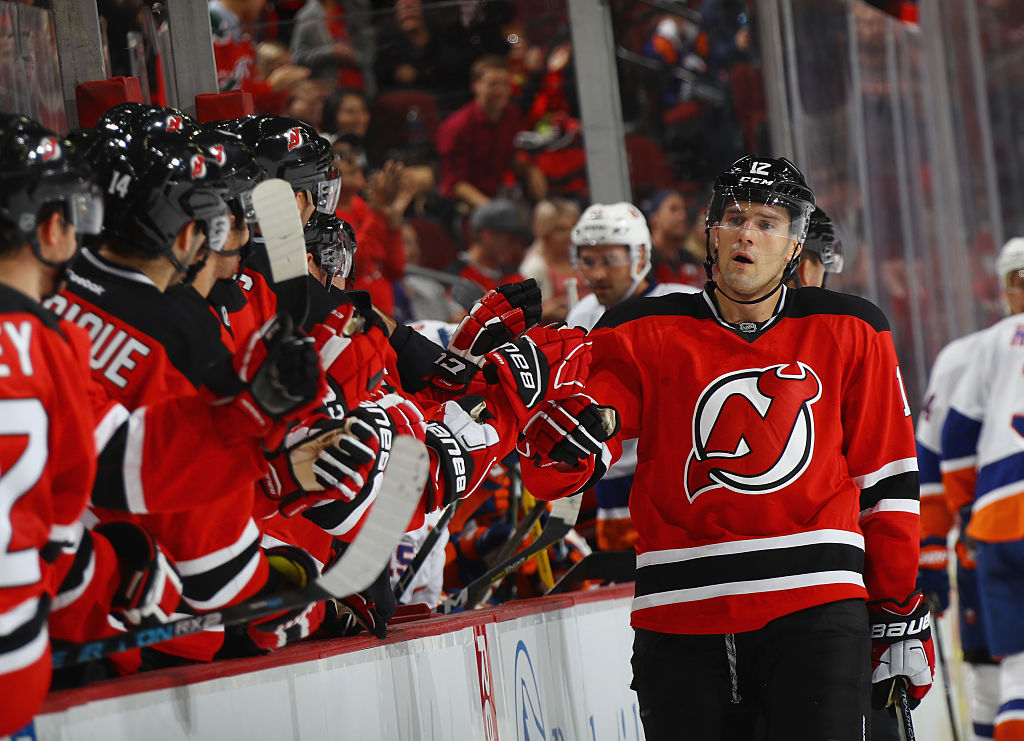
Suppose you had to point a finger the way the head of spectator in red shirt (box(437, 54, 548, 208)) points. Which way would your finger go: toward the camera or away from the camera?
toward the camera

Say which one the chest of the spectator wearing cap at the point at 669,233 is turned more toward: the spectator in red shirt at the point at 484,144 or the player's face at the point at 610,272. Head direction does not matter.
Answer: the player's face

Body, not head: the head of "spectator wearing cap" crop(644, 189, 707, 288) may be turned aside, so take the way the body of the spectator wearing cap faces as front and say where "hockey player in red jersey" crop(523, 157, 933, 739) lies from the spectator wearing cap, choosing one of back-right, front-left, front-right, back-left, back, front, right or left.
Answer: front-right

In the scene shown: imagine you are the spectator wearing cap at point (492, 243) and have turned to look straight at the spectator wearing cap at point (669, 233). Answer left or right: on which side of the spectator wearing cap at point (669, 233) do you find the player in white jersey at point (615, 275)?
right

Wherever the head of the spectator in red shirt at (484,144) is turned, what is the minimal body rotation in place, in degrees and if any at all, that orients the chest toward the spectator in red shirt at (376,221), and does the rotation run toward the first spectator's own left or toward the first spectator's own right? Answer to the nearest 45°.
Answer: approximately 90° to the first spectator's own right

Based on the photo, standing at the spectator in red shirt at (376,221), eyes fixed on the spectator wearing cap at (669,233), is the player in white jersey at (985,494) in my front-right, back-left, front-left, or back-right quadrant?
front-right

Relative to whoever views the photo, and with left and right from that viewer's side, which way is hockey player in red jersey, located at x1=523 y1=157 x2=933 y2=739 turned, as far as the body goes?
facing the viewer

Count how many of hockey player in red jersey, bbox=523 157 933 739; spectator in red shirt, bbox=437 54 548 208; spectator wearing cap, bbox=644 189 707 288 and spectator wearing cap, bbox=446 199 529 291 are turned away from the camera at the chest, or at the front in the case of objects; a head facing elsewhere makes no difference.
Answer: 0

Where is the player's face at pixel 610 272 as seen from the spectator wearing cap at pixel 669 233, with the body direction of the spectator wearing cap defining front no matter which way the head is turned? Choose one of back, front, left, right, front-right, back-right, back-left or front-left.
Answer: front-right

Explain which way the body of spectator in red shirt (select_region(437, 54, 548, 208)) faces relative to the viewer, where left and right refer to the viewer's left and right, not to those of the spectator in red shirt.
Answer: facing the viewer and to the right of the viewer

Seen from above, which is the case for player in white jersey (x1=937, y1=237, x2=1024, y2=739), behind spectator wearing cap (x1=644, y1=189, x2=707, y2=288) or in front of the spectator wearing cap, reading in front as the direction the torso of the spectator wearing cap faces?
in front

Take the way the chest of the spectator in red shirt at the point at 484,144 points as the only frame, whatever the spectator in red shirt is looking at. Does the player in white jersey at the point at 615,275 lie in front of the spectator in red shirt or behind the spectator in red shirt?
in front

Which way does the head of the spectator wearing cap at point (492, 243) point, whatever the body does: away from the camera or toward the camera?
toward the camera

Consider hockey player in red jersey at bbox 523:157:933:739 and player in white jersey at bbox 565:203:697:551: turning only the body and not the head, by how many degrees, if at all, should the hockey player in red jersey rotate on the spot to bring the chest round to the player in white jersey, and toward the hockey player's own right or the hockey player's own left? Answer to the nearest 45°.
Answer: approximately 180°

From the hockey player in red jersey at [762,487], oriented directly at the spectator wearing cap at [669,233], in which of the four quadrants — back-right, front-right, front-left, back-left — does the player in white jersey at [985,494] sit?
front-right
